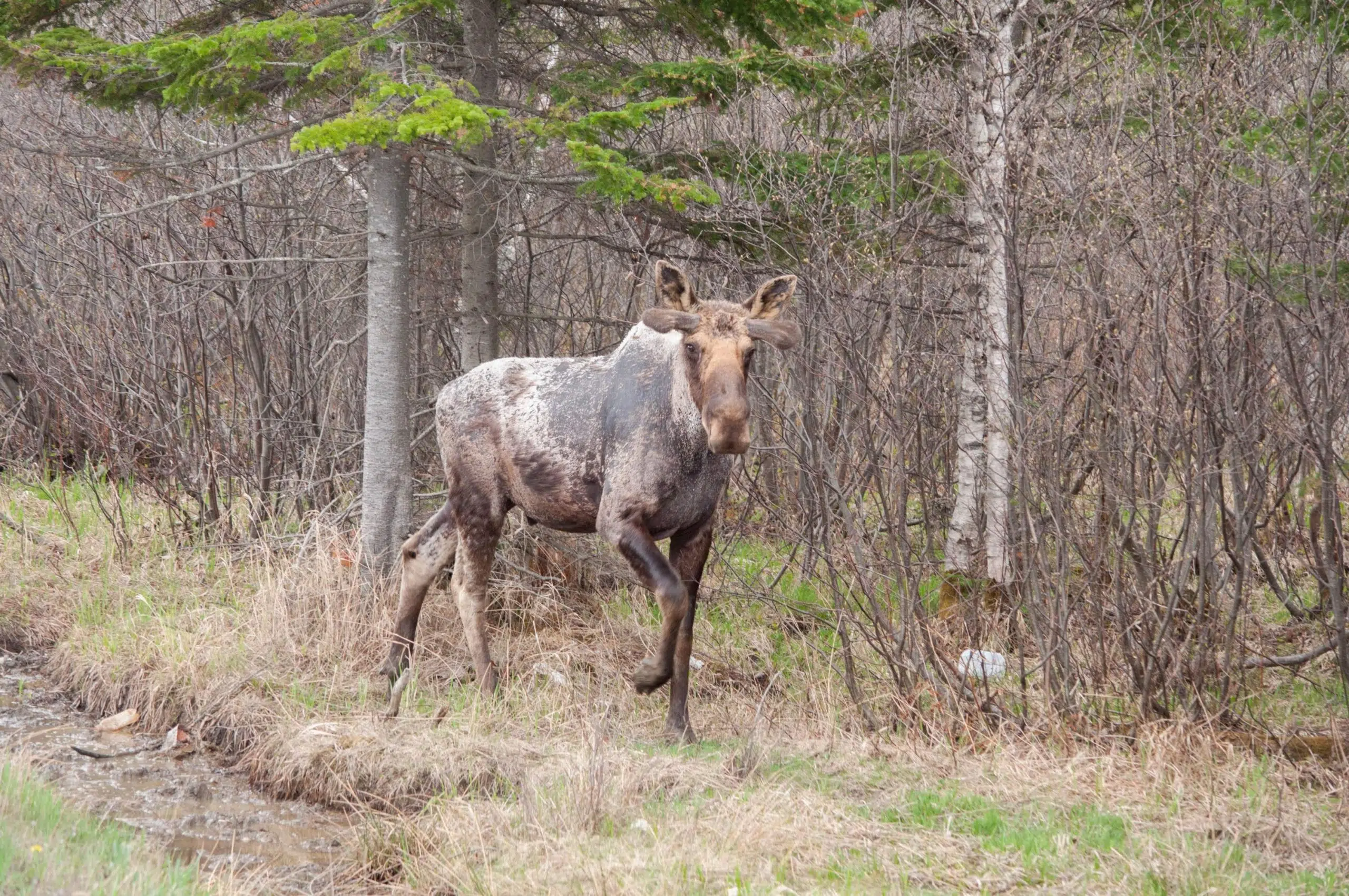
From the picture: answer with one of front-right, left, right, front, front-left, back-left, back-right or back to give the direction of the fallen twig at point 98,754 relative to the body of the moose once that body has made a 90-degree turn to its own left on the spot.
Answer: back-left

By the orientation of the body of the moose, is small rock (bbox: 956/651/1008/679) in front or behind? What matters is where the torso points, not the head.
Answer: in front

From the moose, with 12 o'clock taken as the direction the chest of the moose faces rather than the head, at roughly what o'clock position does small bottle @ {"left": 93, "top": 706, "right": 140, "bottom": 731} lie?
The small bottle is roughly at 5 o'clock from the moose.

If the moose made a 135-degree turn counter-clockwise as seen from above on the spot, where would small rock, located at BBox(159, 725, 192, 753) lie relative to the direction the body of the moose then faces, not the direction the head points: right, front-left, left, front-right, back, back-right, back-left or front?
left

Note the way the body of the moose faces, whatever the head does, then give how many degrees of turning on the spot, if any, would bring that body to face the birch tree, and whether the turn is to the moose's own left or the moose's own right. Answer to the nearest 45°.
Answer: approximately 45° to the moose's own left

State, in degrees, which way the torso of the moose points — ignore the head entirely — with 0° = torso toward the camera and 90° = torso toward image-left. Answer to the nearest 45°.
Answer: approximately 315°

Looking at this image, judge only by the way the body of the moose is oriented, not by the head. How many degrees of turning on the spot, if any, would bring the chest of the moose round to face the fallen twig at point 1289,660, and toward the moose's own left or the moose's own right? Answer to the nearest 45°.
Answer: approximately 45° to the moose's own left
